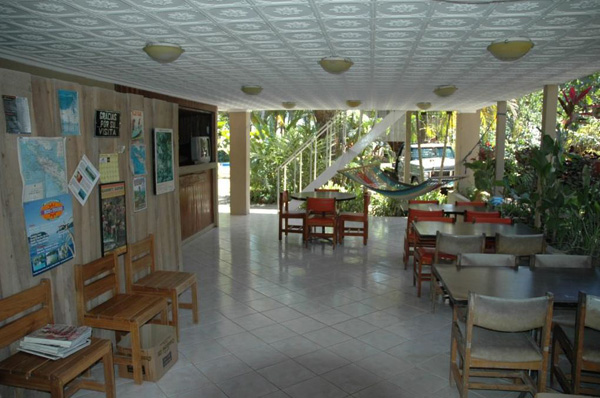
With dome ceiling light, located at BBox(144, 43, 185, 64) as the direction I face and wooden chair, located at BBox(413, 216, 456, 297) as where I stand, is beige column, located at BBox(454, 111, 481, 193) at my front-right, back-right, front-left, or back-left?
back-right

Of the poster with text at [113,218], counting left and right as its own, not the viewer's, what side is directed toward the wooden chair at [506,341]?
front

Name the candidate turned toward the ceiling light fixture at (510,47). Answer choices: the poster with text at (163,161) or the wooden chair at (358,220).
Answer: the poster with text

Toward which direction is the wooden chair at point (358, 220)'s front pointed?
to the viewer's left

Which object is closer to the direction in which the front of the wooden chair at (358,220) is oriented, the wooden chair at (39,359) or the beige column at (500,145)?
the wooden chair at (39,359)

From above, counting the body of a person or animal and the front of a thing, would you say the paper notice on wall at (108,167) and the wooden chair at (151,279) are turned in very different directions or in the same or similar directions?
same or similar directions

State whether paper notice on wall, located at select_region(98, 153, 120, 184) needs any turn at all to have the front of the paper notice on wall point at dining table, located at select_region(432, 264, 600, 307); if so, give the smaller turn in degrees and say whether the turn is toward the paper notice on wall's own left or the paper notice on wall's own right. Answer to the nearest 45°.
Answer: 0° — it already faces it

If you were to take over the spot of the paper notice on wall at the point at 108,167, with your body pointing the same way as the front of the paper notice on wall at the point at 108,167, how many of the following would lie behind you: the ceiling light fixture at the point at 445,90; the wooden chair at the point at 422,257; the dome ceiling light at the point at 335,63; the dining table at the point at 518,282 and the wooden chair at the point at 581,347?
0

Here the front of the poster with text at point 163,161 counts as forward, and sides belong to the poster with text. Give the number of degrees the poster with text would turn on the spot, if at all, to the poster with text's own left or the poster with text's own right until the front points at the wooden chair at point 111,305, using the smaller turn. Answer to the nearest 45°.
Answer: approximately 45° to the poster with text's own right

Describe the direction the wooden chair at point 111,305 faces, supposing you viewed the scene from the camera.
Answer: facing the viewer and to the right of the viewer

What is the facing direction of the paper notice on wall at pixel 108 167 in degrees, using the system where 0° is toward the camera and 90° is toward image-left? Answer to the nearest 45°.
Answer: approximately 315°

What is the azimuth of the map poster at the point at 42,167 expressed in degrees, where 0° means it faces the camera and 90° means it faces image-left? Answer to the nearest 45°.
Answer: approximately 315°

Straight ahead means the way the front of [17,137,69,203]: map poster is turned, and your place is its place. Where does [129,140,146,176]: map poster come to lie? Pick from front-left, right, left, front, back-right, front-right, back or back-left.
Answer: left

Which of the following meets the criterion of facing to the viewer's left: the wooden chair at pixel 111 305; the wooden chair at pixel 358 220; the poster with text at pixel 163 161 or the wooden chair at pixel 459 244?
the wooden chair at pixel 358 220

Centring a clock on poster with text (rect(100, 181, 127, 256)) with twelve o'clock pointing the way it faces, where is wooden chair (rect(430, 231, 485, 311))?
The wooden chair is roughly at 11 o'clock from the poster with text.

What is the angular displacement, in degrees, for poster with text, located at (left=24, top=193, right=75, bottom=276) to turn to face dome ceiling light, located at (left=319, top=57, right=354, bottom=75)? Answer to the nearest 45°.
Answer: approximately 45° to its left
